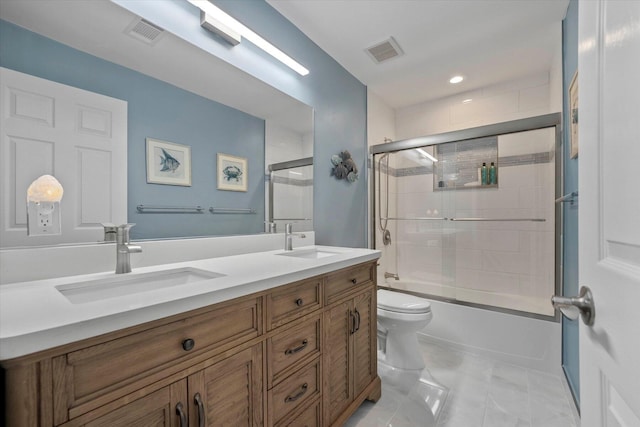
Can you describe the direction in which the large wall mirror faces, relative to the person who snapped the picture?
facing the viewer and to the right of the viewer

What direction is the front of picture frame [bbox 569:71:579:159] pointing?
to the viewer's left

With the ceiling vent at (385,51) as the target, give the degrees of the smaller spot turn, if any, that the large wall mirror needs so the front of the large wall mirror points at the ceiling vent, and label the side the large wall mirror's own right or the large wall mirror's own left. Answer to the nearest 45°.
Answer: approximately 45° to the large wall mirror's own left

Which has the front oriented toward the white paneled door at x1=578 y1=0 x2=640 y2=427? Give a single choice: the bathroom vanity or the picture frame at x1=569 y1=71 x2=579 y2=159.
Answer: the bathroom vanity

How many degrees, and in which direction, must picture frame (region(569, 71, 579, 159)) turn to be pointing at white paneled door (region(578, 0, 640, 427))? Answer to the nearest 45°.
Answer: approximately 90° to its left
